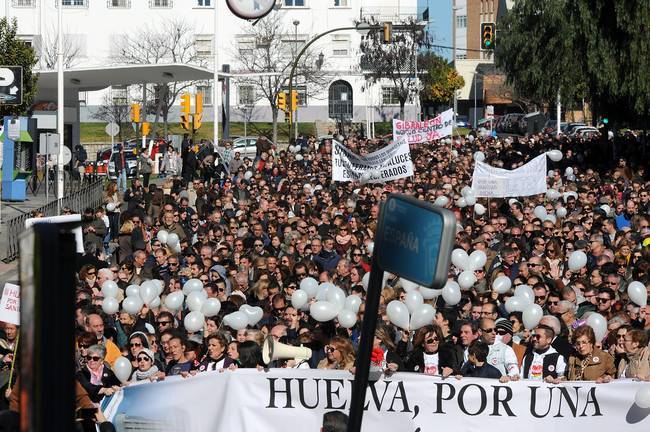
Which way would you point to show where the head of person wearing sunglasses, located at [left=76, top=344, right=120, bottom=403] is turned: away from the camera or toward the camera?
toward the camera

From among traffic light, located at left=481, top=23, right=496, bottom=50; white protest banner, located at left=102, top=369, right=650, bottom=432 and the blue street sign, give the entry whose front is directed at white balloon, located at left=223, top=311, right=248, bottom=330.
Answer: the traffic light

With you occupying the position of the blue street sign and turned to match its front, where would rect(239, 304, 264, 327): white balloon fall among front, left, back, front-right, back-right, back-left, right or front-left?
back-right

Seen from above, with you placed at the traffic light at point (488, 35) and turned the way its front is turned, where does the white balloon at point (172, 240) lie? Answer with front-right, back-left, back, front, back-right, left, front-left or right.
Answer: front

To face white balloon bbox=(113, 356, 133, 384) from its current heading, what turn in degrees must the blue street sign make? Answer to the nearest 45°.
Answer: approximately 135° to its right

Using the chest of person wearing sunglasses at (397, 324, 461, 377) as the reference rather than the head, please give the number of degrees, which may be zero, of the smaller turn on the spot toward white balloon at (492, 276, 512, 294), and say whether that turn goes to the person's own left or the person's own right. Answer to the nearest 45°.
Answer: approximately 180°

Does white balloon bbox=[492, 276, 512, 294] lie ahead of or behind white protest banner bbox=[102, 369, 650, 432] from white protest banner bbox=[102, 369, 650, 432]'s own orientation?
behind

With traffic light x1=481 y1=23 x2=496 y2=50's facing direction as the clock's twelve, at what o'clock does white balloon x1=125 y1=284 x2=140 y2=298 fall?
The white balloon is roughly at 12 o'clock from the traffic light.

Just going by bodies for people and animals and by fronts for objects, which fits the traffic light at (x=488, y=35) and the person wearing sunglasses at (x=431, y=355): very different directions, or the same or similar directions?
same or similar directions

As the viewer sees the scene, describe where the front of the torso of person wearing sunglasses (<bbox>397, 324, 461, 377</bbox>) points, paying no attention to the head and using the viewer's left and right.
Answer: facing the viewer

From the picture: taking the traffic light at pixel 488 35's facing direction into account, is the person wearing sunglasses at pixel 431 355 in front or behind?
in front

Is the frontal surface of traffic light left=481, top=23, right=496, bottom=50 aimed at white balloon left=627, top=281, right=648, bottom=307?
yes

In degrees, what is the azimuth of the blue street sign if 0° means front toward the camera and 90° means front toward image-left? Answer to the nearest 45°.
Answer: approximately 45°

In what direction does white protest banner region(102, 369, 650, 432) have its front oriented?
toward the camera

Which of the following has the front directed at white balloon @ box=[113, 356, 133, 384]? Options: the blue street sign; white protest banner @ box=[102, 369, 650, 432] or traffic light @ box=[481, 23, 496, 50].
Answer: the traffic light
